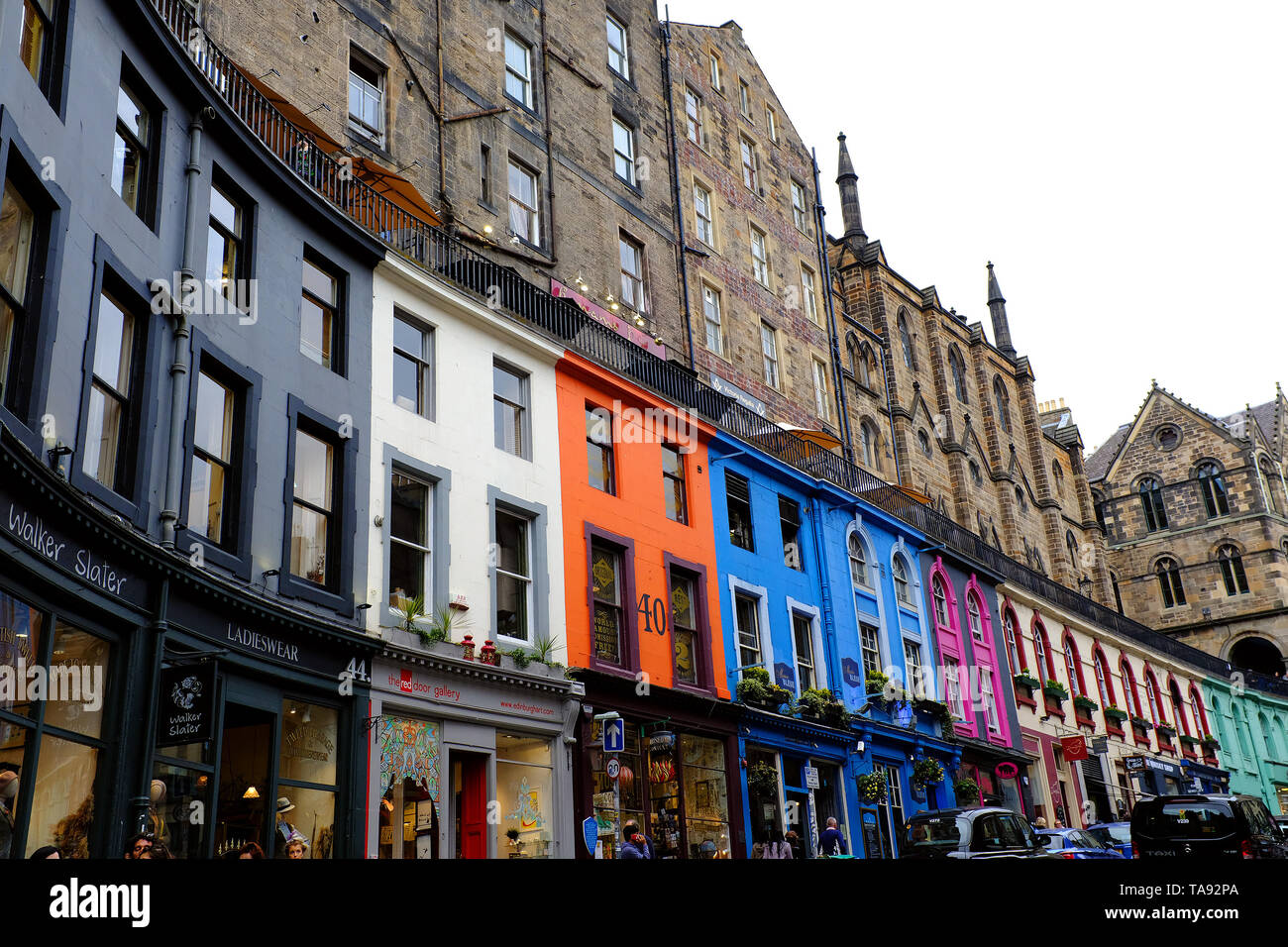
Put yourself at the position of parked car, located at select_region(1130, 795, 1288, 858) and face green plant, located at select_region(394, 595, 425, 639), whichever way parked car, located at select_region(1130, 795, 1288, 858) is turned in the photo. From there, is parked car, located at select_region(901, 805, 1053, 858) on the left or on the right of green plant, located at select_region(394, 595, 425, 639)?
right

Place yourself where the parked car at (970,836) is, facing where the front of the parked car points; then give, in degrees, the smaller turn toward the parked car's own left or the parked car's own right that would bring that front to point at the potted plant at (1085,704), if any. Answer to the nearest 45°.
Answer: approximately 45° to the parked car's own left

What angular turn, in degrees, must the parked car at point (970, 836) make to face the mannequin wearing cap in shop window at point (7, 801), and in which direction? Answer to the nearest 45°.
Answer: approximately 180°

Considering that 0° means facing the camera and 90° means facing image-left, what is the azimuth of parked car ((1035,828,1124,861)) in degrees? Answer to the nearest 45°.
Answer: approximately 225°

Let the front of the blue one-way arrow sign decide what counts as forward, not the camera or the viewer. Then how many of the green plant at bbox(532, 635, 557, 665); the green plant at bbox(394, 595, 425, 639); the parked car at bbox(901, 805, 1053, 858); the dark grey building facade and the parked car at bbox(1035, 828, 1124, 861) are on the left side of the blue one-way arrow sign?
2

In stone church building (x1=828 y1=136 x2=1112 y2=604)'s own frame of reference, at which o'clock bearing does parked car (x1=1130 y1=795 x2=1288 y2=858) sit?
The parked car is roughly at 1 o'clock from the stone church building.

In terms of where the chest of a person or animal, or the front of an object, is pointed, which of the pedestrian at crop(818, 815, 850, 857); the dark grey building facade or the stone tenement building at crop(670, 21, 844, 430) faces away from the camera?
the pedestrian

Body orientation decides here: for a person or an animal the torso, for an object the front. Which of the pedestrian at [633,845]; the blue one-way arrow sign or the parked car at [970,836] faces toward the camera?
the blue one-way arrow sign

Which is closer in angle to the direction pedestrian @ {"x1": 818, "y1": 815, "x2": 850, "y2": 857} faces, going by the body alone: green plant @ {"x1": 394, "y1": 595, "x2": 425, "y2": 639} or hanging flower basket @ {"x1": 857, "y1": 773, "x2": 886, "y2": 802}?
the hanging flower basket

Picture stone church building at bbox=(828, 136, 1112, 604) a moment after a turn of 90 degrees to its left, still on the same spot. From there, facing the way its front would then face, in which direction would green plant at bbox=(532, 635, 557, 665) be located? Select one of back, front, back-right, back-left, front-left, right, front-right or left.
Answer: back-right

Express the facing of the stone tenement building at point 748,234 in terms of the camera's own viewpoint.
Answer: facing the viewer and to the right of the viewer

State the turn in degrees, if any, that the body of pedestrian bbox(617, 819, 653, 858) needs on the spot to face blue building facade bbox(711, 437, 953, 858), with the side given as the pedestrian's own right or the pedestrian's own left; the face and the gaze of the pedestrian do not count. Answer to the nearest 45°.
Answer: approximately 45° to the pedestrian's own left
